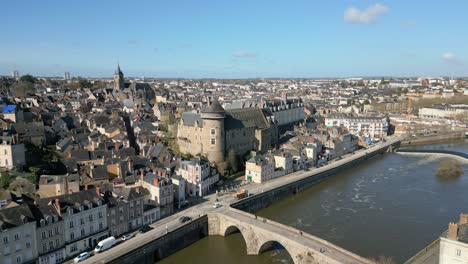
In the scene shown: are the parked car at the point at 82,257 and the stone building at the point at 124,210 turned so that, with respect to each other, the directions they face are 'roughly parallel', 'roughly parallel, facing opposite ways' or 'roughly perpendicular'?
roughly perpendicular

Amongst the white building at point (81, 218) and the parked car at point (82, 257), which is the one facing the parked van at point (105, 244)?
the white building

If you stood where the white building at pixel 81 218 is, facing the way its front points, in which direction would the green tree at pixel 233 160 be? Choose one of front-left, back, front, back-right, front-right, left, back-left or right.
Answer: left

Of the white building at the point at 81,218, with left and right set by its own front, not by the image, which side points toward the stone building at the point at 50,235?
right

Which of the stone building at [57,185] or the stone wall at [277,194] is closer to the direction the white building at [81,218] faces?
the stone wall

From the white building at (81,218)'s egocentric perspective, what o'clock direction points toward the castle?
The castle is roughly at 9 o'clock from the white building.

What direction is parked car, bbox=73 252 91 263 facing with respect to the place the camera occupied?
facing the viewer and to the left of the viewer

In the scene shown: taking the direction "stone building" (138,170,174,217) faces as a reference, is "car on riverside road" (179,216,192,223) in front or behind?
in front

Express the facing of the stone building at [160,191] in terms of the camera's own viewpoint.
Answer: facing the viewer and to the right of the viewer

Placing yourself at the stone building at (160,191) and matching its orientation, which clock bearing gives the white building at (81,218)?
The white building is roughly at 3 o'clock from the stone building.
